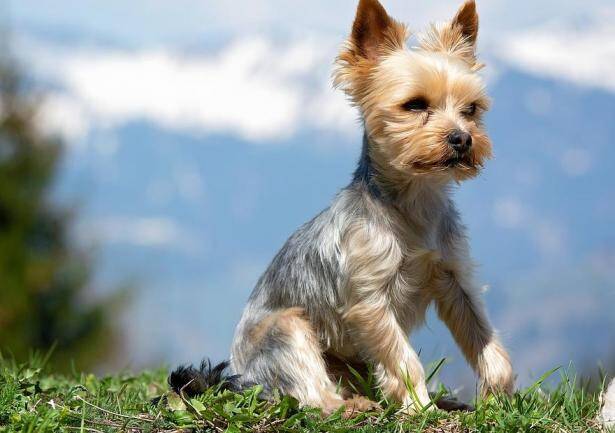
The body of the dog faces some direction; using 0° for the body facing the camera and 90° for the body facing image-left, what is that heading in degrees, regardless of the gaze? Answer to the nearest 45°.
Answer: approximately 315°
